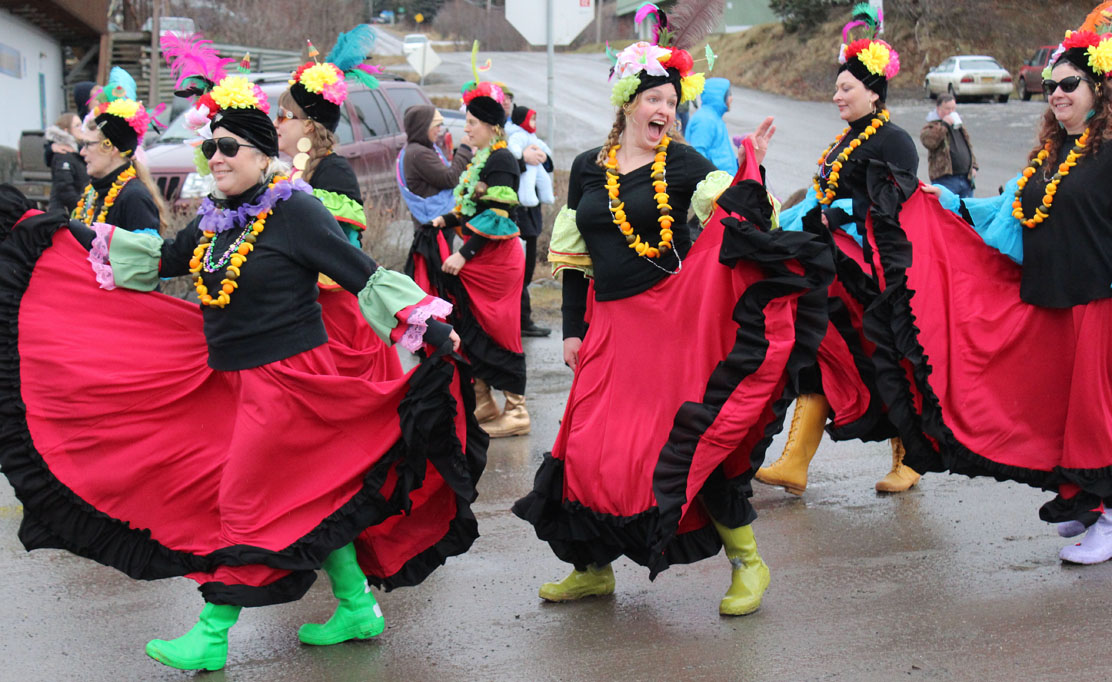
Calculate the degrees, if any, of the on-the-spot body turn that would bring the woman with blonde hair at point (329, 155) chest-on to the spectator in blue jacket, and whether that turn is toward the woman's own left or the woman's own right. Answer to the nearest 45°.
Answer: approximately 135° to the woman's own right

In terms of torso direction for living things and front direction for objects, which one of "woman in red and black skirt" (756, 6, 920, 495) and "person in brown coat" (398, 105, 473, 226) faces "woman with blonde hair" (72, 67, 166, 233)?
the woman in red and black skirt

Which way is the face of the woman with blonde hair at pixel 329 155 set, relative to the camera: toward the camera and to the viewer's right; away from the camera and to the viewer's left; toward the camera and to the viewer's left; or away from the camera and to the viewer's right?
toward the camera and to the viewer's left

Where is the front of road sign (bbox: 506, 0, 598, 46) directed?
away from the camera

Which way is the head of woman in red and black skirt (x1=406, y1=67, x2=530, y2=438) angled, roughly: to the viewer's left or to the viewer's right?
to the viewer's left

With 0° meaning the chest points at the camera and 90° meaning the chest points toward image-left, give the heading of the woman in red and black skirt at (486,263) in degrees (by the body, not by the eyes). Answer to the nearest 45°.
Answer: approximately 90°

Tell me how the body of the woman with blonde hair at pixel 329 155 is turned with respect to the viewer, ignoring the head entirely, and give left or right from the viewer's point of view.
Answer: facing to the left of the viewer

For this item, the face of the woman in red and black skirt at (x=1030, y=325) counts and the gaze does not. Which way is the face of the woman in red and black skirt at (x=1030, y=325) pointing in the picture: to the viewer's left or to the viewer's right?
to the viewer's left

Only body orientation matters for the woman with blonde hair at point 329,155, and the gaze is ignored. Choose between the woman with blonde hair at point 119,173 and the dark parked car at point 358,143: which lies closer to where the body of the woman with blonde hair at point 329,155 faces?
the woman with blonde hair
